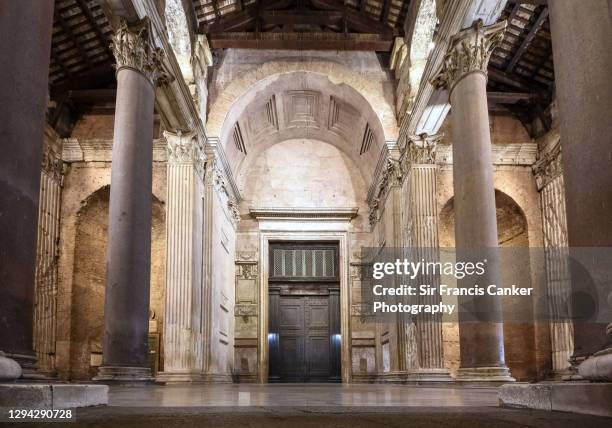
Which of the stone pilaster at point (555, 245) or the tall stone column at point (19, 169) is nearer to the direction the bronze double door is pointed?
the tall stone column

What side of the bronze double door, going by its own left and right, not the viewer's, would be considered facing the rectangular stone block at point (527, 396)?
front

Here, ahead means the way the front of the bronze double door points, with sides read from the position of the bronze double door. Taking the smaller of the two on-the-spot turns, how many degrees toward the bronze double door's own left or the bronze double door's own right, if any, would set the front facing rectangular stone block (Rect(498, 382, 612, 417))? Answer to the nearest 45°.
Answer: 0° — it already faces it

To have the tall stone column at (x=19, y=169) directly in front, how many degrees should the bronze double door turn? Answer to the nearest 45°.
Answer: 0° — it already faces it

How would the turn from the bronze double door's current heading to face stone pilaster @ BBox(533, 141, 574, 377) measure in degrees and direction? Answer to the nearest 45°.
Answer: approximately 45° to its left

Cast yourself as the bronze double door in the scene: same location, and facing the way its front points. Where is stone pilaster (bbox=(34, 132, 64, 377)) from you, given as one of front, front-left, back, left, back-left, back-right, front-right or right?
front-right

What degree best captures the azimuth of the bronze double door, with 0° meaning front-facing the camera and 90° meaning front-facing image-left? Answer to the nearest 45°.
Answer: approximately 0°

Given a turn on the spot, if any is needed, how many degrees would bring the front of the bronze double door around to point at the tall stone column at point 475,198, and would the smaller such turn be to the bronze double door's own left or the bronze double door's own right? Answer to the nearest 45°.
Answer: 0° — it already faces it

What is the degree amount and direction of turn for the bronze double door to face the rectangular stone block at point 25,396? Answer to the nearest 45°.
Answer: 0° — it already faces it

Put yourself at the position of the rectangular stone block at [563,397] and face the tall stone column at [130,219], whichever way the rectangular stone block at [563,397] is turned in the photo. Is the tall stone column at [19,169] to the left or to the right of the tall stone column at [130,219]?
left

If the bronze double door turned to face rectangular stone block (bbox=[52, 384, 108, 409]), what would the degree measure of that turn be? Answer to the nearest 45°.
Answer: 0° — it already faces it
